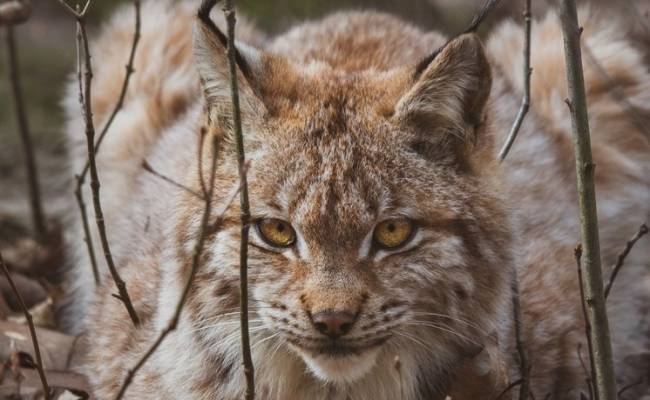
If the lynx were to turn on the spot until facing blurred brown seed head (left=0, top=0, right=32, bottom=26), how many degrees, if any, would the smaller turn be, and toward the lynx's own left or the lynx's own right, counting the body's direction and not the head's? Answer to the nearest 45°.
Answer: approximately 90° to the lynx's own right

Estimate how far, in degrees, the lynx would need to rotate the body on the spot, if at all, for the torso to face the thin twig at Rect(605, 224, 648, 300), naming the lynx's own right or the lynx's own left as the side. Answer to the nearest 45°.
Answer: approximately 90° to the lynx's own left

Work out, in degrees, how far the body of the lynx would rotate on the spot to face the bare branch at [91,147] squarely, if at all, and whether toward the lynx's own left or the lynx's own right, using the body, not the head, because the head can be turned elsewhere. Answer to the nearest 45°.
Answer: approximately 90° to the lynx's own right

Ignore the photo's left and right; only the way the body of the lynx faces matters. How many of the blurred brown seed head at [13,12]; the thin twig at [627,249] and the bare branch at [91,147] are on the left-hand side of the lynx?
1

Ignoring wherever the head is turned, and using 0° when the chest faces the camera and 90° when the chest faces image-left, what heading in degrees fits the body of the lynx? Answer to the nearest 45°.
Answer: approximately 0°

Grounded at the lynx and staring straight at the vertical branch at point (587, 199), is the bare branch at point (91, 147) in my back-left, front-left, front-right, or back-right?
back-right

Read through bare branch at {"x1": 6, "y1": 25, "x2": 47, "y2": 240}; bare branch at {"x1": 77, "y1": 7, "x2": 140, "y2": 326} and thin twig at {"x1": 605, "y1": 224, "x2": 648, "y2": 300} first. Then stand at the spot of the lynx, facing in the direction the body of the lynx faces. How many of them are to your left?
1
